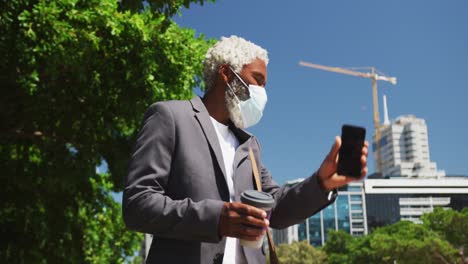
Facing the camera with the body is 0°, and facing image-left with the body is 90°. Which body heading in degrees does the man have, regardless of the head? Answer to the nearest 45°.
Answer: approximately 315°

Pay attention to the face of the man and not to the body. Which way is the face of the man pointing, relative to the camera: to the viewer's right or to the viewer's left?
to the viewer's right

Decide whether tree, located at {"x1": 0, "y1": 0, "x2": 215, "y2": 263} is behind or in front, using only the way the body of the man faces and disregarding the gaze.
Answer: behind
